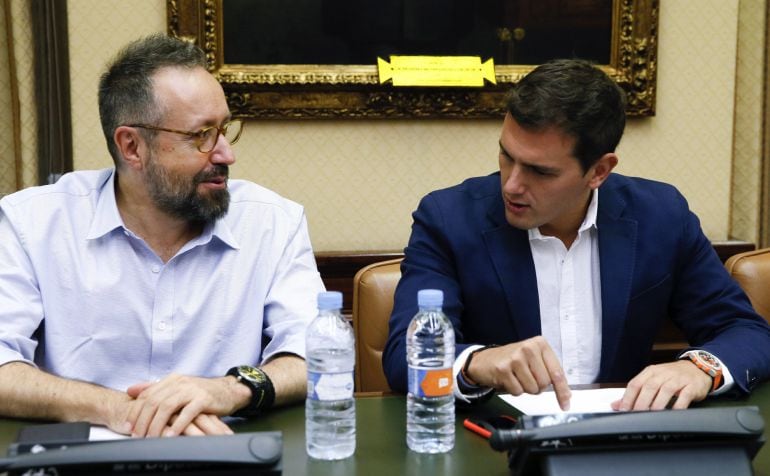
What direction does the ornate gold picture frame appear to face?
toward the camera

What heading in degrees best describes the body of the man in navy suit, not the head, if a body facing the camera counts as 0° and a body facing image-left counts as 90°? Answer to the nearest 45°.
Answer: approximately 0°

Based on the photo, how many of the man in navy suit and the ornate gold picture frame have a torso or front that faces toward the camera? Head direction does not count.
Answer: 2

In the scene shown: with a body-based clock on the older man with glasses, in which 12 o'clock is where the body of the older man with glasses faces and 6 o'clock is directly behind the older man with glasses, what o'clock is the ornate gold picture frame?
The ornate gold picture frame is roughly at 7 o'clock from the older man with glasses.

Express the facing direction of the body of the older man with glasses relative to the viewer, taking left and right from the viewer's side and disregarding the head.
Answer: facing the viewer

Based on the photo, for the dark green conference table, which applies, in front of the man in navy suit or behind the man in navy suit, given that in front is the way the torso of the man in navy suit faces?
in front

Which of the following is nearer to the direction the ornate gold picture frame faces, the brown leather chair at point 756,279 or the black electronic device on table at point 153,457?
the black electronic device on table

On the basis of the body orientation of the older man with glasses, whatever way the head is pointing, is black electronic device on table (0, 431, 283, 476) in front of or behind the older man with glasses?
in front

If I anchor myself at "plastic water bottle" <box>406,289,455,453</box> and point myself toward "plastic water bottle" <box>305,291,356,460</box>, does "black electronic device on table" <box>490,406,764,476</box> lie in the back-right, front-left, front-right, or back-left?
back-left

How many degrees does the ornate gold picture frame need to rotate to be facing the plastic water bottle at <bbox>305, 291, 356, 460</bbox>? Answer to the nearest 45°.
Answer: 0° — it already faces it

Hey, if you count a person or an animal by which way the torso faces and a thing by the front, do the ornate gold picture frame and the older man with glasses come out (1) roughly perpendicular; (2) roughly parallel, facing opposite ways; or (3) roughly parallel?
roughly parallel

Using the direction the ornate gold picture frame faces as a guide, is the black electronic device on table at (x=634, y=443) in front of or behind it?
in front

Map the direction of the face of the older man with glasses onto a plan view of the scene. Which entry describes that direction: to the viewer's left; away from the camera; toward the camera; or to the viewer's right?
to the viewer's right

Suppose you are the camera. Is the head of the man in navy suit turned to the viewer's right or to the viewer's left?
to the viewer's left
